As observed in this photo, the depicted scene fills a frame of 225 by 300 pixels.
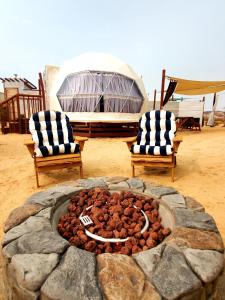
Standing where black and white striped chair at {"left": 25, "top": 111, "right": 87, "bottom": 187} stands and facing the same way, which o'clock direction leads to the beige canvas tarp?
The beige canvas tarp is roughly at 8 o'clock from the black and white striped chair.

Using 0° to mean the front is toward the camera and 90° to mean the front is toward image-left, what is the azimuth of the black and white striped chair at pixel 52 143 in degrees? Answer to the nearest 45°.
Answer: approximately 0°

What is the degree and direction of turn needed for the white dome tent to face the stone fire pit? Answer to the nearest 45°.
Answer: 0° — it already faces it

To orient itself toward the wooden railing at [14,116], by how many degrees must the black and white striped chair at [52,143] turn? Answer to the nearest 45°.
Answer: approximately 180°

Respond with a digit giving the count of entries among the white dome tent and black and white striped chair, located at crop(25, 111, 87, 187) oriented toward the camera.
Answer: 2

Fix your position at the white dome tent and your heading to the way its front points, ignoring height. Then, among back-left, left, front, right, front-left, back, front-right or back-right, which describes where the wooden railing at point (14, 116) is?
right

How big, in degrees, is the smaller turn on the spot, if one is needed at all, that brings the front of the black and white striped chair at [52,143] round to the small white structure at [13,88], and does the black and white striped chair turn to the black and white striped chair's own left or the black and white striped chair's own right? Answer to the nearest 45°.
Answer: approximately 180°

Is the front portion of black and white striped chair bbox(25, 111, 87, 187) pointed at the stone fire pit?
yes

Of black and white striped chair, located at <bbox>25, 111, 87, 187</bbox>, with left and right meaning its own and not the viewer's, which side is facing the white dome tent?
back

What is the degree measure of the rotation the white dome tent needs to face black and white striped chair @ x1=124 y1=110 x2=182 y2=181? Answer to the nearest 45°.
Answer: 0° — it already faces it

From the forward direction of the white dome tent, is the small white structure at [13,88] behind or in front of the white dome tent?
behind

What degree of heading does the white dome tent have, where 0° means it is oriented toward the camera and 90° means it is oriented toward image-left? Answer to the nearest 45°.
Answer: approximately 0°
